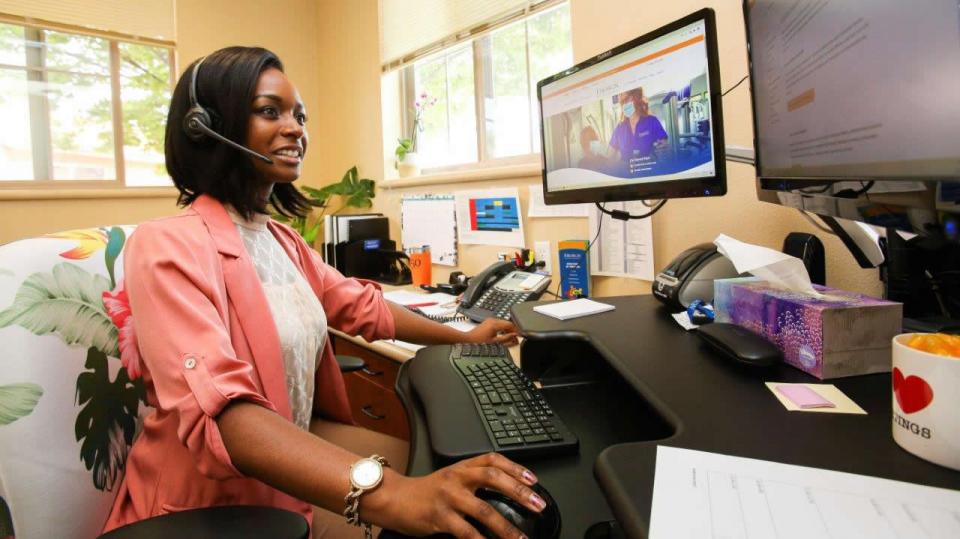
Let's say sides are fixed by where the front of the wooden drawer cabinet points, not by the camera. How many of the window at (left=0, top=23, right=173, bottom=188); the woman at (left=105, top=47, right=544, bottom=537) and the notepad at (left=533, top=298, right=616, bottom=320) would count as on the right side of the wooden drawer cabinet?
1

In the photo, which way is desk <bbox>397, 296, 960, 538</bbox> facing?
to the viewer's left

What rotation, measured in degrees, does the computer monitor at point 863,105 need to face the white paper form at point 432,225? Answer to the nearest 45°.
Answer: approximately 90° to its right

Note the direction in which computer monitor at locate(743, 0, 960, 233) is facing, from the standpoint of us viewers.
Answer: facing the viewer and to the left of the viewer

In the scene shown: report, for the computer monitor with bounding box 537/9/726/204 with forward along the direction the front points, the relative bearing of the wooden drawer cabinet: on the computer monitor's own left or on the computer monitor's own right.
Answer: on the computer monitor's own right

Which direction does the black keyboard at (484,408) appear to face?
to the viewer's left

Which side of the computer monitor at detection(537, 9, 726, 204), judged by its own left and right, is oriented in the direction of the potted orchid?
right

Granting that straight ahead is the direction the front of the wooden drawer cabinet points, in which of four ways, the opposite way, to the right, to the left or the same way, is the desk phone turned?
the same way
